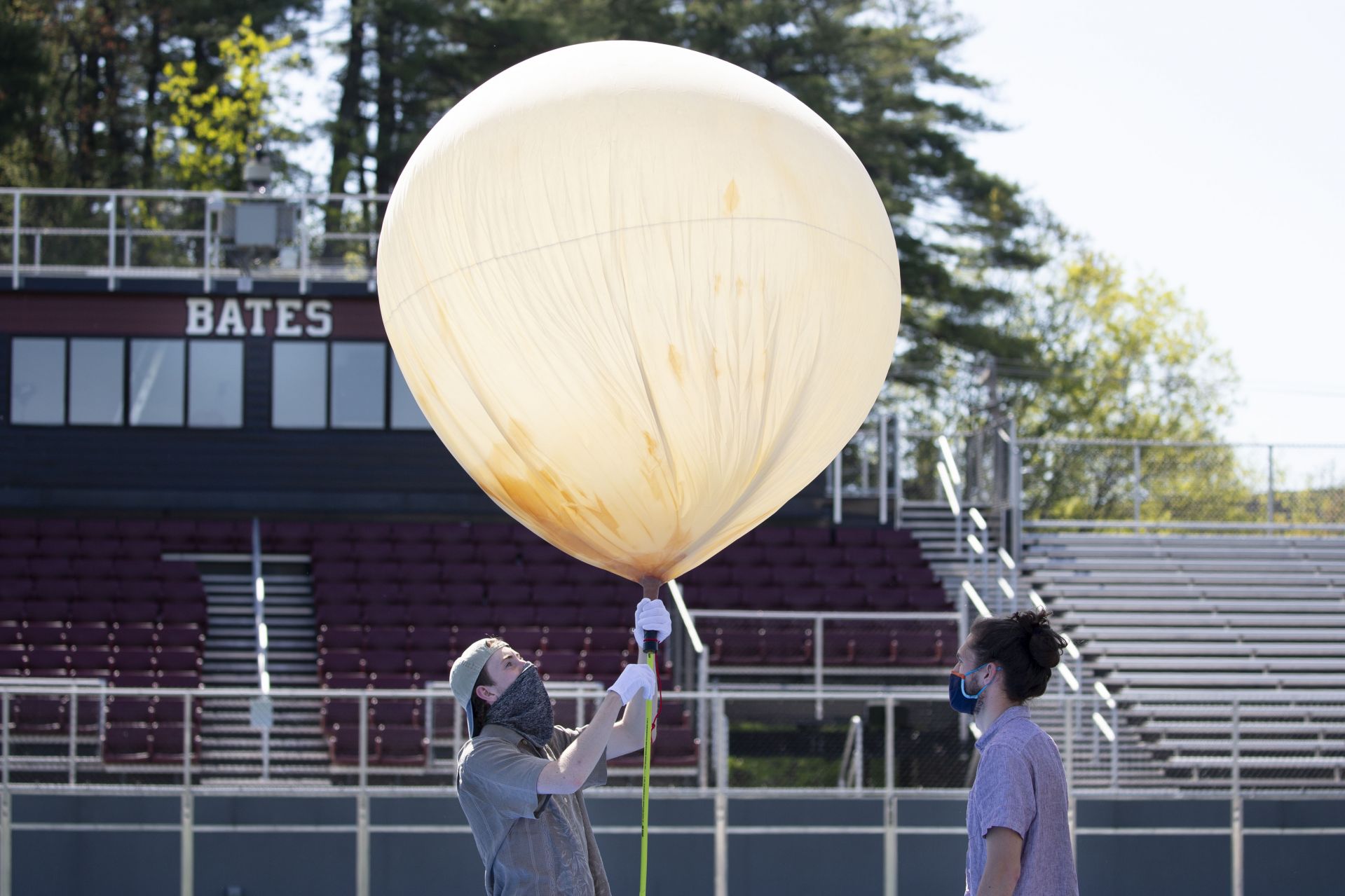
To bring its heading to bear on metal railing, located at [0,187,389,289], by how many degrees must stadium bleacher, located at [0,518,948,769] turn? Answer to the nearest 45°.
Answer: approximately 135° to its right

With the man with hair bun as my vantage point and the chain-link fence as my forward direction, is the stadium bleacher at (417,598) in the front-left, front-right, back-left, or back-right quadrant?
front-left

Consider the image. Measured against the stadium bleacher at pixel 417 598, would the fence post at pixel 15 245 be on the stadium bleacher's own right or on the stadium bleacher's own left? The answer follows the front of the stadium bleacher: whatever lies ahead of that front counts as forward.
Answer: on the stadium bleacher's own right

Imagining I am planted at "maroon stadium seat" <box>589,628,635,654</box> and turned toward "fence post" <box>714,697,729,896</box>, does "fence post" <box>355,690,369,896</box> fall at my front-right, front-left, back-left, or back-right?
front-right

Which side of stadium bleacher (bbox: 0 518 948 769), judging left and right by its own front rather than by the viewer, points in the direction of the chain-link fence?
left

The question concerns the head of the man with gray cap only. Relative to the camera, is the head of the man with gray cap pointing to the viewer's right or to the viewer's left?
to the viewer's right

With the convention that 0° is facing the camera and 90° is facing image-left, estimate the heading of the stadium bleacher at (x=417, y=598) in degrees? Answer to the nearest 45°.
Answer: approximately 0°

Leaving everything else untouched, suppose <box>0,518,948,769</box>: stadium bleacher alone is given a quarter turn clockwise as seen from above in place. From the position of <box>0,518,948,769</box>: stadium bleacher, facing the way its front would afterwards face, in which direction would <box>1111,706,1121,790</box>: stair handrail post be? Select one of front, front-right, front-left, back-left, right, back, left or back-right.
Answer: back-left

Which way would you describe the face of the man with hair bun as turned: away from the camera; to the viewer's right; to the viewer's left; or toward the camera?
to the viewer's left

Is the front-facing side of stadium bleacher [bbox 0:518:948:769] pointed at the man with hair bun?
yes

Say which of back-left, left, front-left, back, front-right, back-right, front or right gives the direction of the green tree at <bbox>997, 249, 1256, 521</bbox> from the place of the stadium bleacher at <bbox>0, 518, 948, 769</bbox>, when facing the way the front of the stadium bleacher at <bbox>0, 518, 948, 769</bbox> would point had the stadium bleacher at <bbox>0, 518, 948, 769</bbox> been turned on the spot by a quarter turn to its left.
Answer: front-left

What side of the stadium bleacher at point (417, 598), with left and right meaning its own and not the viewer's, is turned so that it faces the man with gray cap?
front

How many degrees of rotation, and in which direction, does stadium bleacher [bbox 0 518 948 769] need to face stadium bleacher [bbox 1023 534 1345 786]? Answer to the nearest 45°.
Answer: approximately 90° to its left

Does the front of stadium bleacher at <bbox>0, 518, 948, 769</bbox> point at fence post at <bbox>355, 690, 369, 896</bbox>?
yes

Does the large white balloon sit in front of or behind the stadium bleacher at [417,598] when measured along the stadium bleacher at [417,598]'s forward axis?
in front
